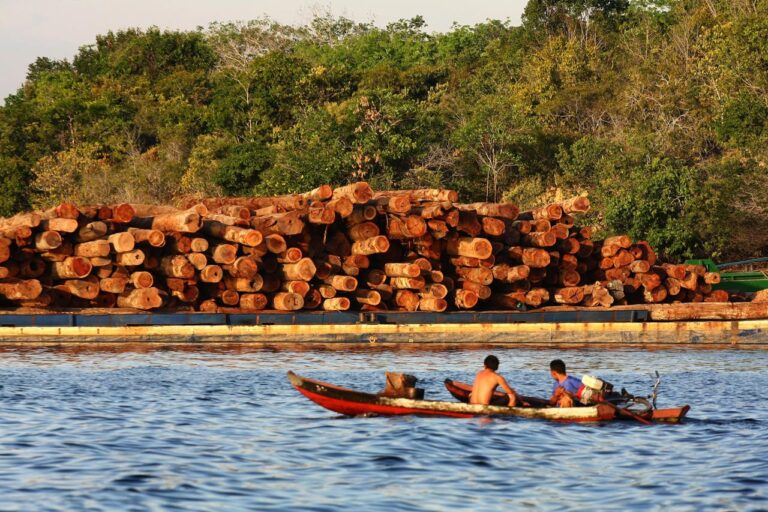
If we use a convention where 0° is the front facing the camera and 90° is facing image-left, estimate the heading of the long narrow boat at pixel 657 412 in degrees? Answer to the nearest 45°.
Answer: approximately 90°

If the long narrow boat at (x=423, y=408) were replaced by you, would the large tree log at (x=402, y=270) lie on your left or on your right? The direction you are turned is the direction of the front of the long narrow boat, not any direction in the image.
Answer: on your right

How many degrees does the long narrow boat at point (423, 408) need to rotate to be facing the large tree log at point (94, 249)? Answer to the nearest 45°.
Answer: approximately 45° to its right

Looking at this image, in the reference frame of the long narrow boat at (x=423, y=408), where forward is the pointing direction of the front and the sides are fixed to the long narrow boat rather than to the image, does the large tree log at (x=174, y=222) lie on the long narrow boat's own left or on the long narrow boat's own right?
on the long narrow boat's own right

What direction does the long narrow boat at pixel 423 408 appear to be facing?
to the viewer's left

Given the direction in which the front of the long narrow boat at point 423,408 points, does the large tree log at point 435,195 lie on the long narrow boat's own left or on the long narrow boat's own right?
on the long narrow boat's own right

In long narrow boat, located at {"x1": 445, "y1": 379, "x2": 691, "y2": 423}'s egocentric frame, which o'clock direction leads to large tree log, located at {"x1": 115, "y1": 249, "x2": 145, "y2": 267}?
The large tree log is roughly at 1 o'clock from the long narrow boat.

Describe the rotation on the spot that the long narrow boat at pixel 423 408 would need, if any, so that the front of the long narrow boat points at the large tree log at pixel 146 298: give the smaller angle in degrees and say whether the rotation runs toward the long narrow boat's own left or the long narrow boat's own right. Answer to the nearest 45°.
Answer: approximately 45° to the long narrow boat's own right
